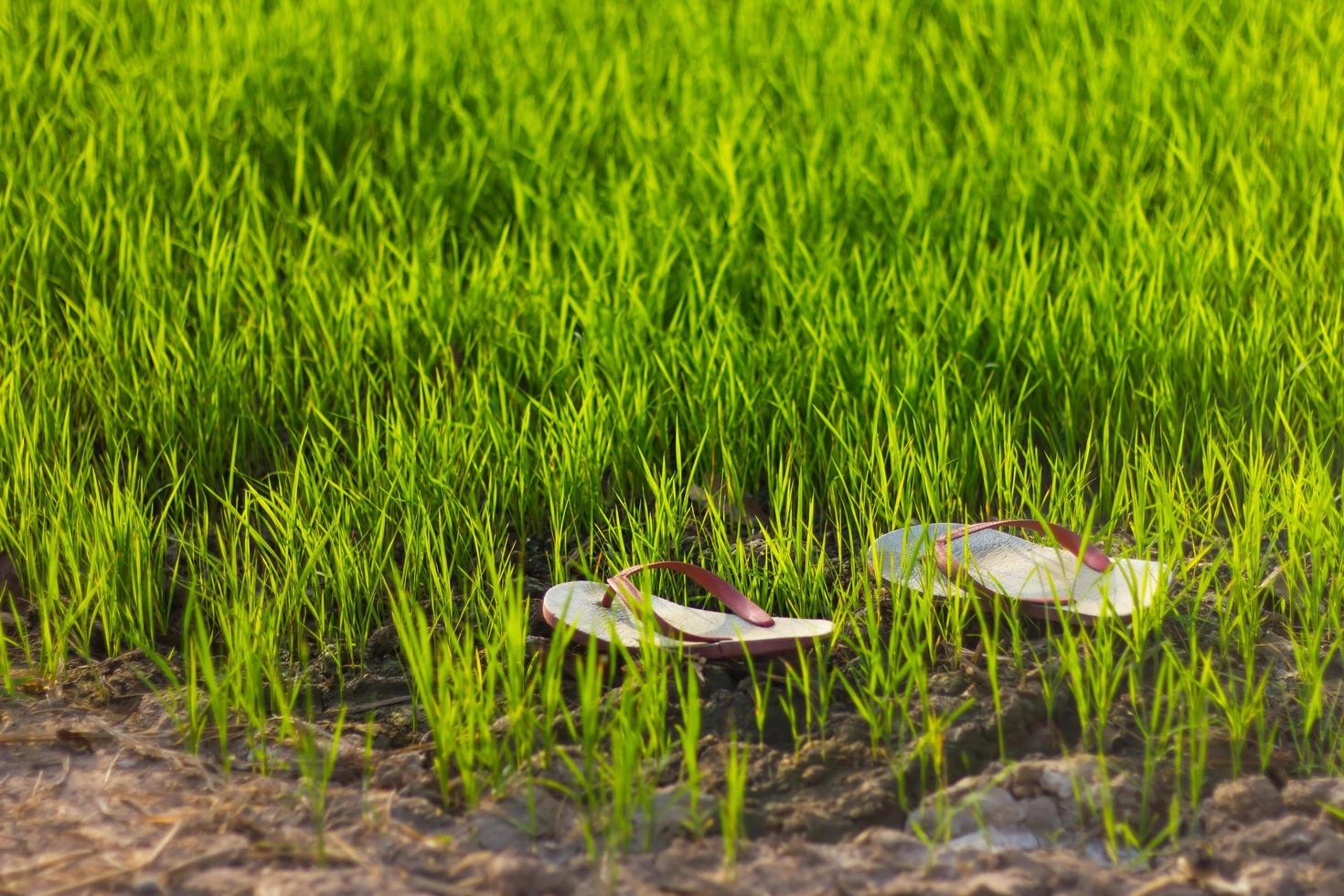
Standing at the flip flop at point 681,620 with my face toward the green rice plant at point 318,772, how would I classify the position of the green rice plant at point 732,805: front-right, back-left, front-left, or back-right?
front-left

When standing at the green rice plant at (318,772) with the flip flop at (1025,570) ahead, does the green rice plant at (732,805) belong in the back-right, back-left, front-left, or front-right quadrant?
front-right

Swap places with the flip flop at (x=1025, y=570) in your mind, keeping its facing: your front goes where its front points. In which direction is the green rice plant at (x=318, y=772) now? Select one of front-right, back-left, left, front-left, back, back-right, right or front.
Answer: front-left

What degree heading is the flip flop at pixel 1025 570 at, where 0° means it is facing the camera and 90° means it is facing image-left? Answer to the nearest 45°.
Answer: approximately 90°
